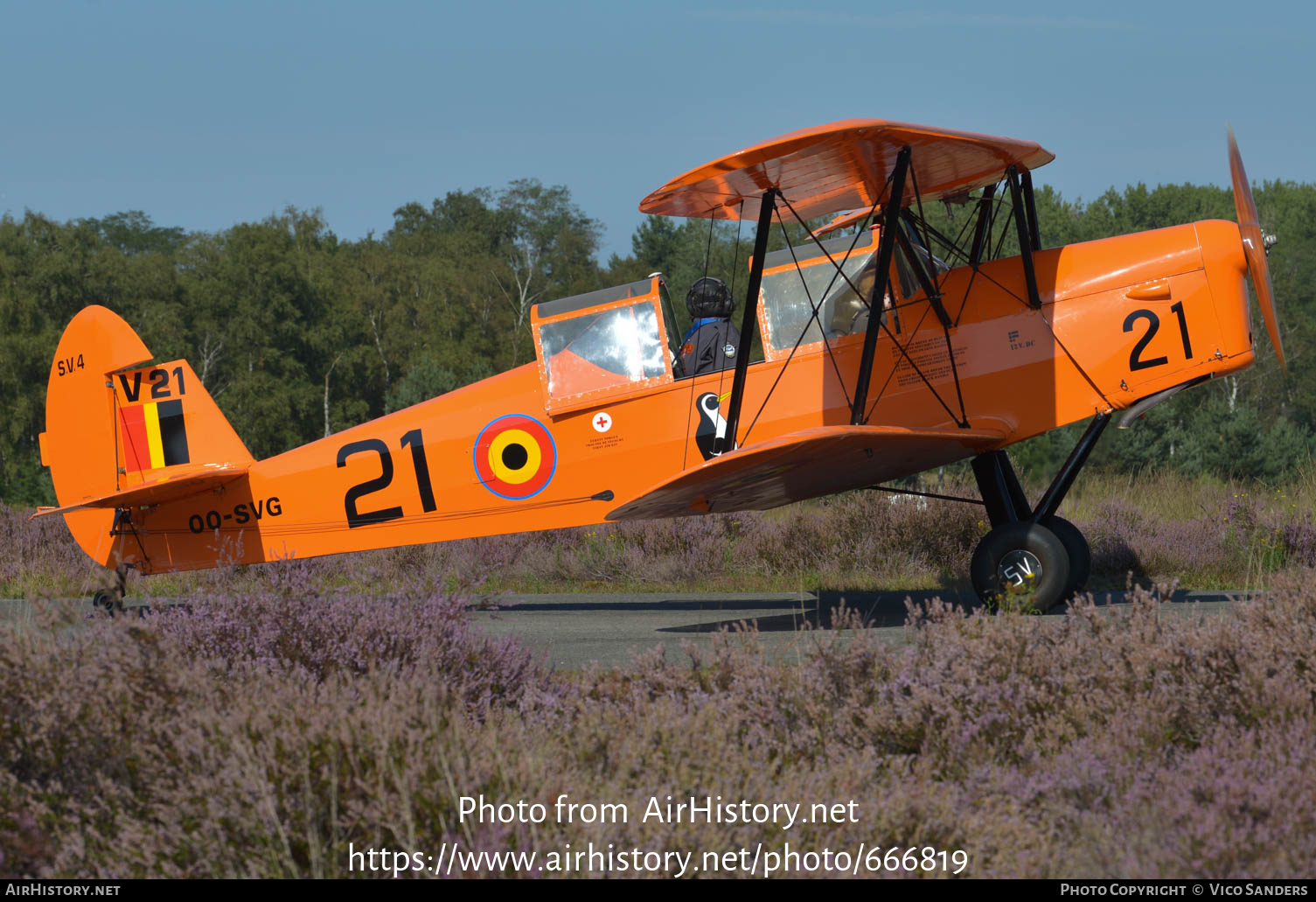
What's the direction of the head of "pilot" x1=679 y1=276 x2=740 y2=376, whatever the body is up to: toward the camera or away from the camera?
away from the camera

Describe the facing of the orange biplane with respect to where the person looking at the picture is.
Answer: facing to the right of the viewer
